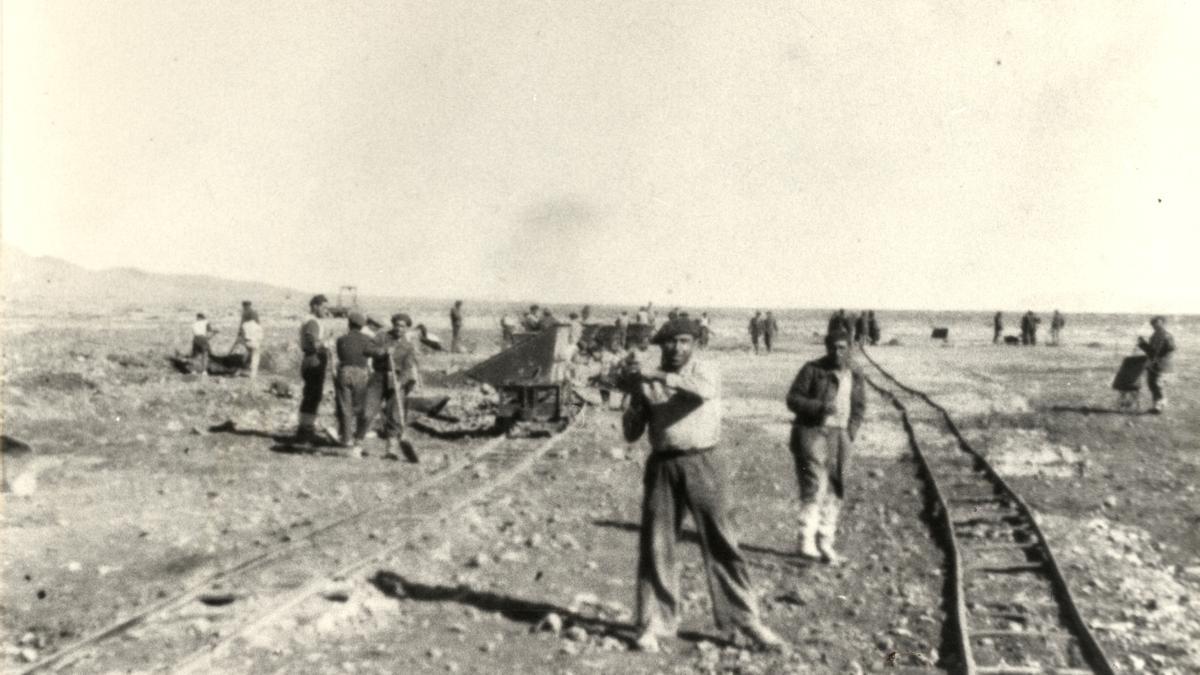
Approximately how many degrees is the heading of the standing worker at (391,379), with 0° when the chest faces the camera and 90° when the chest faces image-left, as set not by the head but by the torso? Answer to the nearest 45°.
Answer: approximately 0°

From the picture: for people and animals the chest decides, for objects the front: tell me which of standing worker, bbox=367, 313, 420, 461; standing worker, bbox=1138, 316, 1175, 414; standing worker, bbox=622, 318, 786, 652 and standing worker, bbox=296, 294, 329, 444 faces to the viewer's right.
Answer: standing worker, bbox=296, 294, 329, 444

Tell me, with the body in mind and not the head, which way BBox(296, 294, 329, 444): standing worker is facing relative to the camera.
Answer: to the viewer's right

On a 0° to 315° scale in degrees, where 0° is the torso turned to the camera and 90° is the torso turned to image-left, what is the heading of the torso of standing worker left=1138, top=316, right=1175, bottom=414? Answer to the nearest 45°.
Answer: approximately 45°

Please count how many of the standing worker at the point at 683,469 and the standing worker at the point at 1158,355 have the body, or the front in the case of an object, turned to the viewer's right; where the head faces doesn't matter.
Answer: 0

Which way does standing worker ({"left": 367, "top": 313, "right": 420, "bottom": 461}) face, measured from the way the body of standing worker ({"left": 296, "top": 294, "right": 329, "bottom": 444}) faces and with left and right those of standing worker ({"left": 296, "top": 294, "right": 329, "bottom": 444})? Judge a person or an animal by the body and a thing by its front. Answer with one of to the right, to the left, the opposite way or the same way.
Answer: to the right

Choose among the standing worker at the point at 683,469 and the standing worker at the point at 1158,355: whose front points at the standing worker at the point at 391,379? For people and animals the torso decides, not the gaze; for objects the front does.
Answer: the standing worker at the point at 1158,355

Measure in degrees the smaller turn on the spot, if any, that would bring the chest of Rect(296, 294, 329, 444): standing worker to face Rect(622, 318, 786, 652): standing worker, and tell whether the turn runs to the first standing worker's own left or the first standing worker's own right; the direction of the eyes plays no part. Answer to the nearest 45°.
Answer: approximately 90° to the first standing worker's own right

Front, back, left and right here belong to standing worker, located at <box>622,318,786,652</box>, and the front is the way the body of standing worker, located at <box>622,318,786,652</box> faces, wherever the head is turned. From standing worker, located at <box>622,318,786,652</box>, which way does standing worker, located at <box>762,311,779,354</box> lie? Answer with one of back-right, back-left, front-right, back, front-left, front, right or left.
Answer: back

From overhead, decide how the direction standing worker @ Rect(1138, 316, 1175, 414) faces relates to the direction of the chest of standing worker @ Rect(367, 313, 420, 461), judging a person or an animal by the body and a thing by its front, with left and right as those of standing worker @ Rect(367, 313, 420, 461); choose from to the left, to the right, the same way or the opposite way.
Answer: to the right

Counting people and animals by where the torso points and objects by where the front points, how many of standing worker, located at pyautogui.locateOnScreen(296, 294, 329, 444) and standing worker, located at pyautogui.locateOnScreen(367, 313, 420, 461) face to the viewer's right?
1
